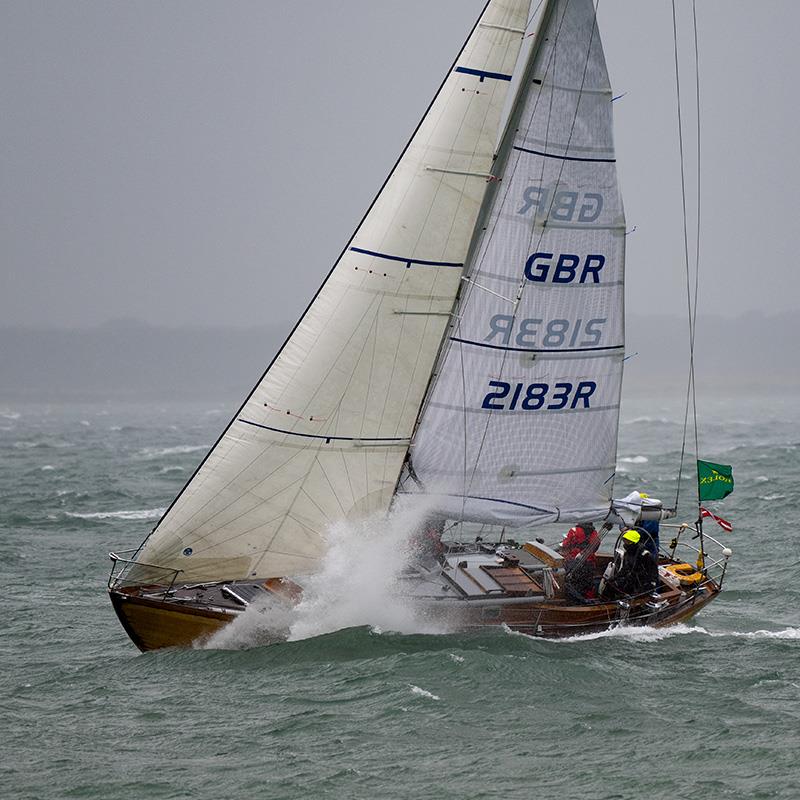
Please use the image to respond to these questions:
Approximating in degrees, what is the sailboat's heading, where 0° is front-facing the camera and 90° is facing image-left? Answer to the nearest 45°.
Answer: approximately 45°
